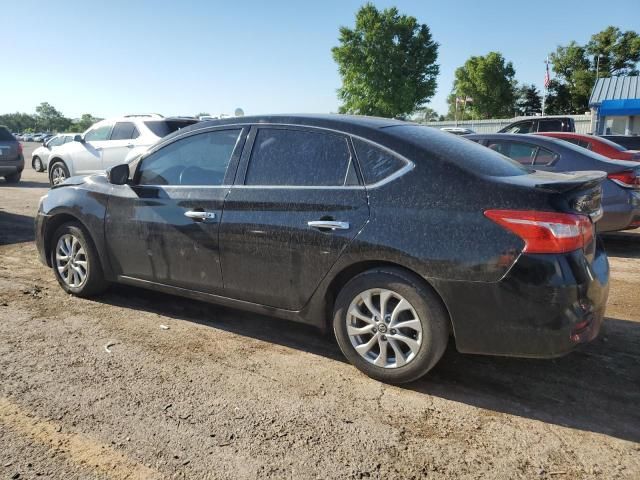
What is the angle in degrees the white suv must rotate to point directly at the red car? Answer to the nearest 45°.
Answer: approximately 180°

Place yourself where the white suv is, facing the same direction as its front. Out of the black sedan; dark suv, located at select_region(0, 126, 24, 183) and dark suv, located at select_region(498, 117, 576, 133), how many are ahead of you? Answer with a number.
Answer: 1

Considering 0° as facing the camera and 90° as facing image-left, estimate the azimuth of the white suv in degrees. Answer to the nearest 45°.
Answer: approximately 135°

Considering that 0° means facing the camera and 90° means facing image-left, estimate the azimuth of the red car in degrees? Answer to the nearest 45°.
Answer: approximately 90°

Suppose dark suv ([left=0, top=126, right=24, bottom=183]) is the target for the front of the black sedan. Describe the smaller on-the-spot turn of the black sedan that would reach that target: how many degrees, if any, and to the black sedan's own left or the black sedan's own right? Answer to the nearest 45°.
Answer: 0° — it already faces it

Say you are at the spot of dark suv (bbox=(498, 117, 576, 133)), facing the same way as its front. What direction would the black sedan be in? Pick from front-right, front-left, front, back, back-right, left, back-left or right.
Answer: left

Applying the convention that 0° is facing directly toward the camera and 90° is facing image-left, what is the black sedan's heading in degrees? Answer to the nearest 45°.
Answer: approximately 135°

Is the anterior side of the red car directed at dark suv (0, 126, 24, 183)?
yes

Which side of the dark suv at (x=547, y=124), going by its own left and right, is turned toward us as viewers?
left

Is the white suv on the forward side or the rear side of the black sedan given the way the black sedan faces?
on the forward side
